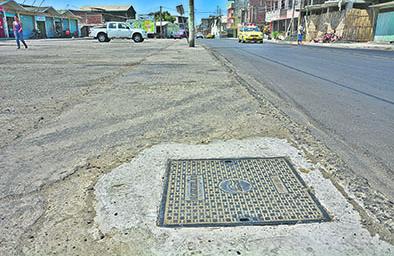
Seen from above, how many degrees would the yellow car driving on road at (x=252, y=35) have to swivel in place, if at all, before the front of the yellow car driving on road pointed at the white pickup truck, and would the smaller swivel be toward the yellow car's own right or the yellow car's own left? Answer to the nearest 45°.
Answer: approximately 135° to the yellow car's own right

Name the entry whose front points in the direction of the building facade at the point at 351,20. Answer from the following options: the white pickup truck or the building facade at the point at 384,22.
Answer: the white pickup truck

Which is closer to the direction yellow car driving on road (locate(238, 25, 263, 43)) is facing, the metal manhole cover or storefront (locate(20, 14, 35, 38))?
the metal manhole cover

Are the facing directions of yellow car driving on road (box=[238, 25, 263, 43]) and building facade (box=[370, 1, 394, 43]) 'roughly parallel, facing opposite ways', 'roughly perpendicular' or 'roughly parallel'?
roughly perpendicular

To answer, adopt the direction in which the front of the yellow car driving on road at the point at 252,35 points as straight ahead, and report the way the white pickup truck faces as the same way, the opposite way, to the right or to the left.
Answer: to the left

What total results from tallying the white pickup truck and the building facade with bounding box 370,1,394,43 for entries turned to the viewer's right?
1

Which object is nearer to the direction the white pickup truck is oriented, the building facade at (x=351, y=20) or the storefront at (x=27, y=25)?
the building facade

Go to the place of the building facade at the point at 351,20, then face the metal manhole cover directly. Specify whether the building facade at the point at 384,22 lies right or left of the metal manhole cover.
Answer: left

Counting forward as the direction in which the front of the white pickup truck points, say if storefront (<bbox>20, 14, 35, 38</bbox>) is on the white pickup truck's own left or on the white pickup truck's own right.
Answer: on the white pickup truck's own left

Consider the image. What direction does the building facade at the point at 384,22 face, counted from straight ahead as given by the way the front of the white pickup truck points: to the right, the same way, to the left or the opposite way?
the opposite way

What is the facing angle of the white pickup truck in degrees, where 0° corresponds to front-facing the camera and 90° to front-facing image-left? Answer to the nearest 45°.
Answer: approximately 270°

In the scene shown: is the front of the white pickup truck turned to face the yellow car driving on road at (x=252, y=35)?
yes

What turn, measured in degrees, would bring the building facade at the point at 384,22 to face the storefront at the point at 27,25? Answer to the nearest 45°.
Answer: approximately 45° to its right

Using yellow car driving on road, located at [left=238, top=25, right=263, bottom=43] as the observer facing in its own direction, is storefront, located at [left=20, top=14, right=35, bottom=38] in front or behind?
behind

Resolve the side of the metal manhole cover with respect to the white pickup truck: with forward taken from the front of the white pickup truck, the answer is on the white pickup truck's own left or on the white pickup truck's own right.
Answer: on the white pickup truck's own right
